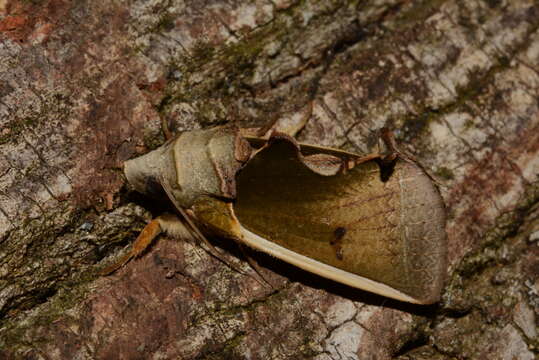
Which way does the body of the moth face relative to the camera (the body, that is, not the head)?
to the viewer's left
